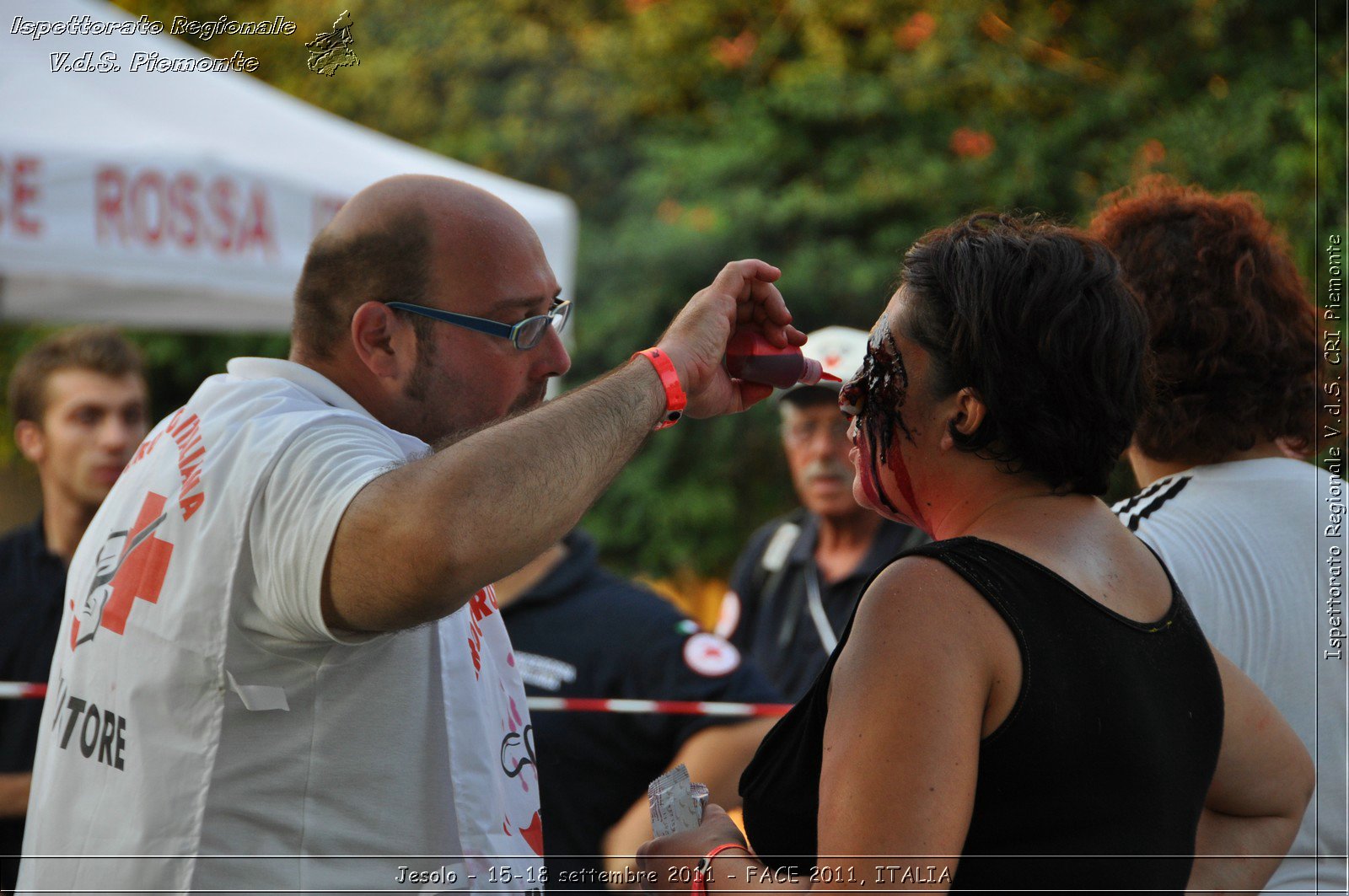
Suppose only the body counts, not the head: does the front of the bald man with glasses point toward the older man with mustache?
no

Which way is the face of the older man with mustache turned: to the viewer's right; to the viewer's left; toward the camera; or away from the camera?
toward the camera

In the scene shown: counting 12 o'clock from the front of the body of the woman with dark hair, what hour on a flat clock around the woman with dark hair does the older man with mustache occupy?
The older man with mustache is roughly at 1 o'clock from the woman with dark hair.

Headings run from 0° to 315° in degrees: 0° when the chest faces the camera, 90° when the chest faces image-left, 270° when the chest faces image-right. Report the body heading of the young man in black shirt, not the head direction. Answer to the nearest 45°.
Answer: approximately 315°

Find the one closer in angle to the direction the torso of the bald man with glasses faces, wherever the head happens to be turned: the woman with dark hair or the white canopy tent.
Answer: the woman with dark hair

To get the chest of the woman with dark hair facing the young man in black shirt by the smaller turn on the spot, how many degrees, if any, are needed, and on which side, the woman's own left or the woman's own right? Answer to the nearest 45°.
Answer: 0° — they already face them

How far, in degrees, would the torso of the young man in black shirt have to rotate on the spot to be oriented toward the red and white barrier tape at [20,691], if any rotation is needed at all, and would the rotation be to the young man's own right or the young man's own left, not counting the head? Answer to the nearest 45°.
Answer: approximately 45° to the young man's own right

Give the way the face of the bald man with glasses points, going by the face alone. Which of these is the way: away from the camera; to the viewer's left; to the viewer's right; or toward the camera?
to the viewer's right

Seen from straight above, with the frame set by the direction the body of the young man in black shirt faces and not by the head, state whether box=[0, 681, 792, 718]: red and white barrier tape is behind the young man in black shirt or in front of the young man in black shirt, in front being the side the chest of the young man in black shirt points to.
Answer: in front

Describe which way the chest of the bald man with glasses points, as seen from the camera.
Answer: to the viewer's right

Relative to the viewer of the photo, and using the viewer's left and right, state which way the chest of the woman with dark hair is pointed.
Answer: facing away from the viewer and to the left of the viewer

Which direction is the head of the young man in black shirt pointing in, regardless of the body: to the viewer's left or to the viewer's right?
to the viewer's right

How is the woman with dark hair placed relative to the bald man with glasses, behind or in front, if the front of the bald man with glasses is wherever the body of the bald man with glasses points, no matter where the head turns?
in front

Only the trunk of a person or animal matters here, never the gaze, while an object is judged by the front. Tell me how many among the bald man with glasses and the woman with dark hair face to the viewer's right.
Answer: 1

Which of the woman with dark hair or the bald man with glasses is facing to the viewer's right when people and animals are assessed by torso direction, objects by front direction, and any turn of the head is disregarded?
the bald man with glasses

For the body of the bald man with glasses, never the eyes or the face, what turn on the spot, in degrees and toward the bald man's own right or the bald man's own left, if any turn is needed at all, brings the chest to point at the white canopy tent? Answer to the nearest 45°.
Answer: approximately 90° to the bald man's own left
